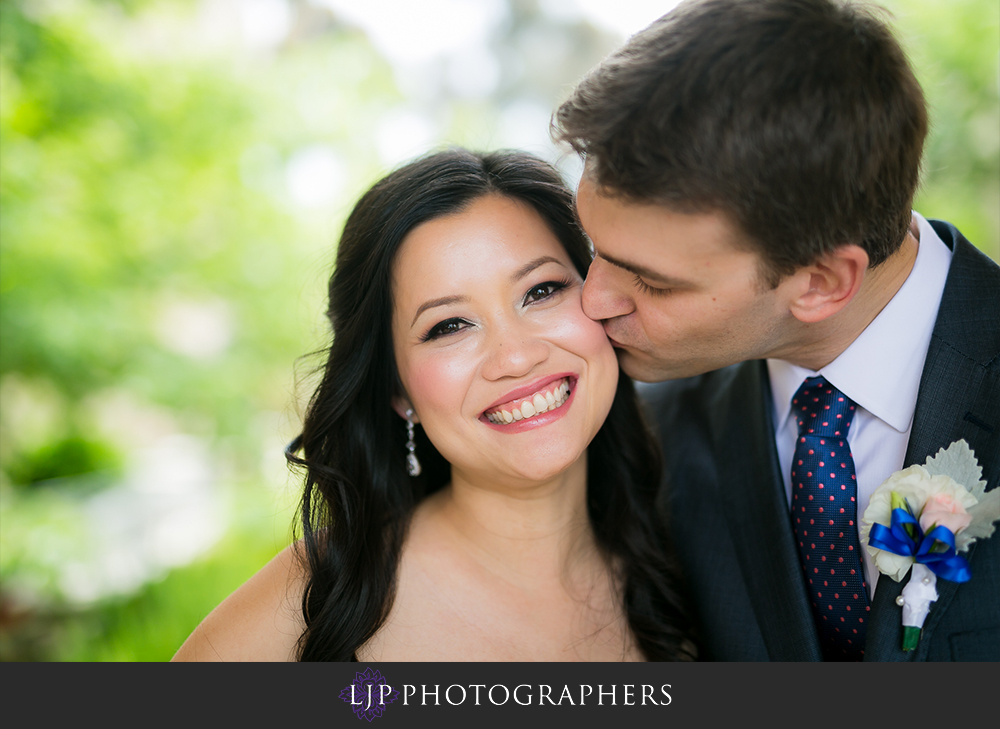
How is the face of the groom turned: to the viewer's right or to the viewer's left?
to the viewer's left

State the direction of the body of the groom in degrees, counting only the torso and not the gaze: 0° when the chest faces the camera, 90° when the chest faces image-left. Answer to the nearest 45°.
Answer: approximately 45°
